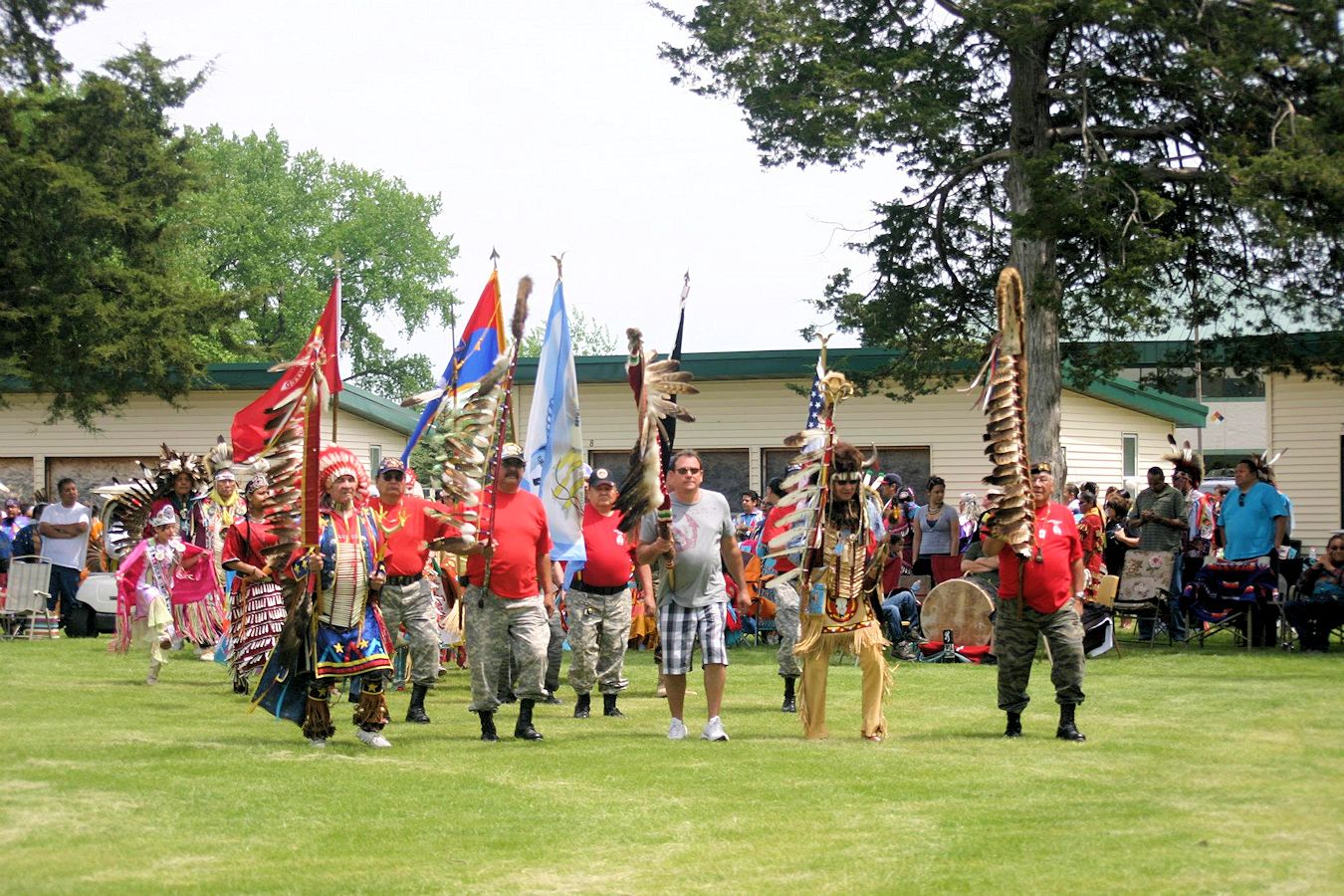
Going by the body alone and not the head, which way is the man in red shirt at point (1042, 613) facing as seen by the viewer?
toward the camera

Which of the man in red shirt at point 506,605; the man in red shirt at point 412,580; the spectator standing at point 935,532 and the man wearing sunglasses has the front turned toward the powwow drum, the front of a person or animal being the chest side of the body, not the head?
the spectator standing

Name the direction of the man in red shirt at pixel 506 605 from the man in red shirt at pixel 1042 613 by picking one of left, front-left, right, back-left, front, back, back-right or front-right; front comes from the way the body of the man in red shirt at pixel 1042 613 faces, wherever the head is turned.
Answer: right

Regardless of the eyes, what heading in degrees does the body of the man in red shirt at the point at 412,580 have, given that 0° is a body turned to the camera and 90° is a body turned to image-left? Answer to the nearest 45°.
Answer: approximately 0°

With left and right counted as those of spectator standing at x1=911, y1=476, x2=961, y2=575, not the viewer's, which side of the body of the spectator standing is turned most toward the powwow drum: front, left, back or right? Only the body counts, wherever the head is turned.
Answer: front

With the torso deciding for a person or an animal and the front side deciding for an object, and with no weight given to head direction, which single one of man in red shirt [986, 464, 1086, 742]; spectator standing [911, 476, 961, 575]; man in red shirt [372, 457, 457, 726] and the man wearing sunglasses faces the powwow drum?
the spectator standing

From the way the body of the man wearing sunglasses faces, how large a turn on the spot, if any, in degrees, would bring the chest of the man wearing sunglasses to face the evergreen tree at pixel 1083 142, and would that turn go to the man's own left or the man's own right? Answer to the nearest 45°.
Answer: approximately 135° to the man's own left

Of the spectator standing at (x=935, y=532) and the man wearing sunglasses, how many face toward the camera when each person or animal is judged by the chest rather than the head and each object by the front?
2

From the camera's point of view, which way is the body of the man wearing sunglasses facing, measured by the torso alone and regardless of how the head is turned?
toward the camera

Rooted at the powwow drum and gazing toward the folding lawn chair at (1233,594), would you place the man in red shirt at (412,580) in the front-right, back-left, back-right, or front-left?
back-right

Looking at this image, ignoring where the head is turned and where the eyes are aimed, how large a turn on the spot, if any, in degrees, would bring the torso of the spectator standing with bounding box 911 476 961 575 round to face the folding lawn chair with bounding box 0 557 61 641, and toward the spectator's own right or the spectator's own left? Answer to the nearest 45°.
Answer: approximately 90° to the spectator's own right

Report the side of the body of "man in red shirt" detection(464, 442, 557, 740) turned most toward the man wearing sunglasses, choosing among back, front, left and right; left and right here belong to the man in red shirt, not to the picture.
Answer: left
